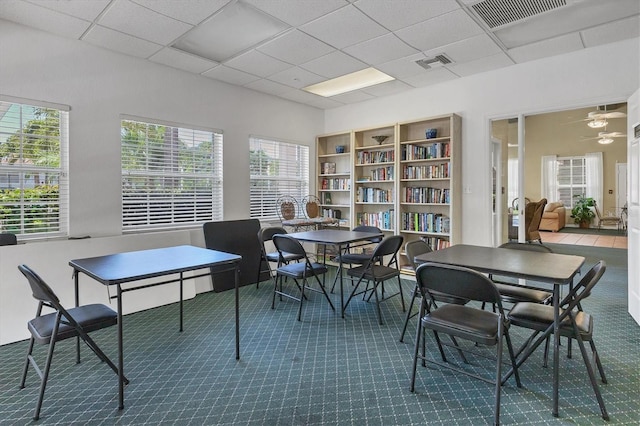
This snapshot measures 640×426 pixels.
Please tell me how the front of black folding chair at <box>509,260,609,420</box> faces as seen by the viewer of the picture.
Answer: facing to the left of the viewer

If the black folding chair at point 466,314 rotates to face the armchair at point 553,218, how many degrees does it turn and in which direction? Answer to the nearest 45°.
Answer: approximately 45° to its left

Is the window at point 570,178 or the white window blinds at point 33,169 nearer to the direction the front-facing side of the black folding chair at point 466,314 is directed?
the window

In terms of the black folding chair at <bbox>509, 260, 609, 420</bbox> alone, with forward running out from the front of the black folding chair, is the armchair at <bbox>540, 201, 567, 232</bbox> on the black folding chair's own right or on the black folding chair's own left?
on the black folding chair's own right

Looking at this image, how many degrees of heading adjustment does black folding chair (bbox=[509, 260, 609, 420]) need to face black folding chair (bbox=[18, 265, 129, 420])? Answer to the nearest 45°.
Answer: approximately 45° to its left

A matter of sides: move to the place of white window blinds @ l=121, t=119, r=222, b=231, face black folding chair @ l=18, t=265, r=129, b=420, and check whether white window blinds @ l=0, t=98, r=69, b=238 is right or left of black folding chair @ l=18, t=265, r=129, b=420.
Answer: right

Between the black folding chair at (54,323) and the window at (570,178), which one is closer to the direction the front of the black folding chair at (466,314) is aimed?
the window

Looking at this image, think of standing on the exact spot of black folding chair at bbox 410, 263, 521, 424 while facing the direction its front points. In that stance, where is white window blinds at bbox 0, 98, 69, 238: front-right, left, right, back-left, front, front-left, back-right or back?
back-left

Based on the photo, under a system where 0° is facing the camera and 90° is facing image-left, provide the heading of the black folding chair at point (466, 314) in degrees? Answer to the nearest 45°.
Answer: approximately 225°

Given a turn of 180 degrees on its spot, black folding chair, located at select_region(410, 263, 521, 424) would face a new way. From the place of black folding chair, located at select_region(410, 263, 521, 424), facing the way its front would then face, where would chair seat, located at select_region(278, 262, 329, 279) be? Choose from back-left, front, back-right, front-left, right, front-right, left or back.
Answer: right

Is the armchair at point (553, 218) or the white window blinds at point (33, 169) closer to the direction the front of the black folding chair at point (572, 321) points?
the white window blinds

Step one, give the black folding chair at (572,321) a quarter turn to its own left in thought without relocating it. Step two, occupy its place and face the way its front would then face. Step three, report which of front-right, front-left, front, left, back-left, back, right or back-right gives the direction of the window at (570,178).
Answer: back
